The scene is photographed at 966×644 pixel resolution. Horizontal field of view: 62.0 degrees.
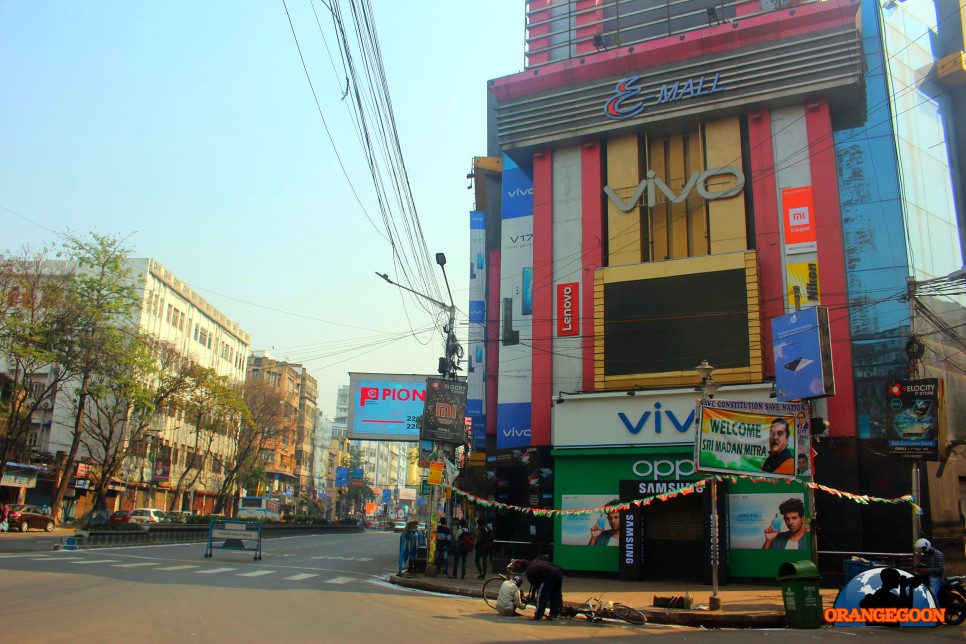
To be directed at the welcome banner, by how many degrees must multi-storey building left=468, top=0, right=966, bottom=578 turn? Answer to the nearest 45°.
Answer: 0° — it already faces it

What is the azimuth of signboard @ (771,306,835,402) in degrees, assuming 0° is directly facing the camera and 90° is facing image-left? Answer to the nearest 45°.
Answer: approximately 45°

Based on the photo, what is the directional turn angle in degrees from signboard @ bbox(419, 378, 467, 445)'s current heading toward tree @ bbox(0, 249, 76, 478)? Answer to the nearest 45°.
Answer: approximately 135° to its right

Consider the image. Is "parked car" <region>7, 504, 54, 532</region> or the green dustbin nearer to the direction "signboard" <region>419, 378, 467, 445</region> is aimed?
the green dustbin

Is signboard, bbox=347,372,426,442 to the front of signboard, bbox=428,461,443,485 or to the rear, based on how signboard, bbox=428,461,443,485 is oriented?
to the rear

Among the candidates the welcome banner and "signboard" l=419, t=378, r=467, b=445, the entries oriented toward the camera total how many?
2
